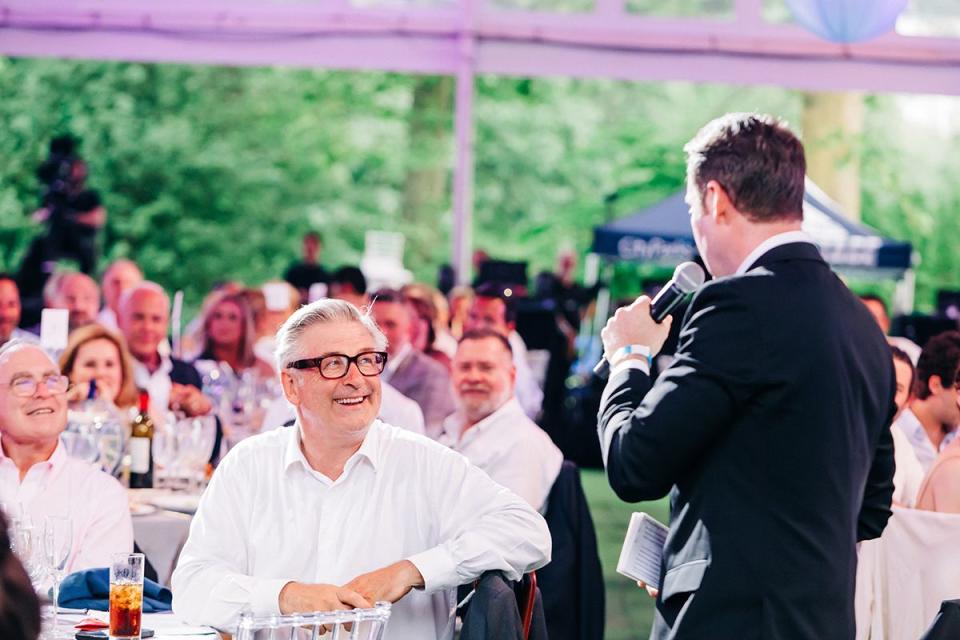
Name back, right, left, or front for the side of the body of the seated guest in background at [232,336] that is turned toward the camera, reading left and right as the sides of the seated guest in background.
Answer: front

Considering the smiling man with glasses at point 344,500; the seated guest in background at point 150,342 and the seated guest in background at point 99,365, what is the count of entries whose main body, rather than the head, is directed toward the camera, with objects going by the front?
3

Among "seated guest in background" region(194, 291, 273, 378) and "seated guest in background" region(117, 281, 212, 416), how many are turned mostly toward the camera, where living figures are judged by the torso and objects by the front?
2

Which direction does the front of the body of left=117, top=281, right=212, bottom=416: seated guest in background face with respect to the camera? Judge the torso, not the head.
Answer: toward the camera

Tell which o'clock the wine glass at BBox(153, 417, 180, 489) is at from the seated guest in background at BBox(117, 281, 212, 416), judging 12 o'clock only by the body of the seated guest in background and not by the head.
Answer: The wine glass is roughly at 12 o'clock from the seated guest in background.

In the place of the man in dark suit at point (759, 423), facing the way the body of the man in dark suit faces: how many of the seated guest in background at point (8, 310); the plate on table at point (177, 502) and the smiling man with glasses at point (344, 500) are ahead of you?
3

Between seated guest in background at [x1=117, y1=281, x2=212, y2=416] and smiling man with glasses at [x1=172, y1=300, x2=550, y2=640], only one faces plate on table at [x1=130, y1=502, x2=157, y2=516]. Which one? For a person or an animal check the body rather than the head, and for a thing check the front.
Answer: the seated guest in background

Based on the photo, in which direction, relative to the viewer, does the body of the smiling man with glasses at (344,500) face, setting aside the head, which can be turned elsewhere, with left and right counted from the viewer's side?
facing the viewer

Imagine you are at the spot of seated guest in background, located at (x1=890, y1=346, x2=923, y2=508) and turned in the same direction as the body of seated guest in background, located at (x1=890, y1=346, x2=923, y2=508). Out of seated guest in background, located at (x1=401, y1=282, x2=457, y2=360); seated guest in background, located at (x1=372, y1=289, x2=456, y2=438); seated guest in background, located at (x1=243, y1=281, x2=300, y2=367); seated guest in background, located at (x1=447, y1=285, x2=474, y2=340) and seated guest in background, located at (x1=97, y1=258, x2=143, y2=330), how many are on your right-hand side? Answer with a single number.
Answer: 5

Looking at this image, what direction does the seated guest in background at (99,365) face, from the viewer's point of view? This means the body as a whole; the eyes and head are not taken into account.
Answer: toward the camera

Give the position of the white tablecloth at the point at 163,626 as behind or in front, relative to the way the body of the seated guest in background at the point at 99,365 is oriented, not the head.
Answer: in front

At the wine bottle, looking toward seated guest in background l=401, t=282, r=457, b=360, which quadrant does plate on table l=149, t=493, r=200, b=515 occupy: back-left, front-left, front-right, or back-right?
back-right

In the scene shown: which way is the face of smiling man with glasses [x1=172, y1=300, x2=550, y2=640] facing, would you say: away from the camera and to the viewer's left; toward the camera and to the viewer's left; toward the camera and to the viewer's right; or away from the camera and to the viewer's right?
toward the camera and to the viewer's right

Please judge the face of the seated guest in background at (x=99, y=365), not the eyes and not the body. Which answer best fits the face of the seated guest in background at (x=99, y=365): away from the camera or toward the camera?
toward the camera

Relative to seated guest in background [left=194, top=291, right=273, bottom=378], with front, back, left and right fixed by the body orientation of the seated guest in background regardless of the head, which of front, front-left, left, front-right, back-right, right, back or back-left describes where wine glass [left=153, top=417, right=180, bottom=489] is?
front

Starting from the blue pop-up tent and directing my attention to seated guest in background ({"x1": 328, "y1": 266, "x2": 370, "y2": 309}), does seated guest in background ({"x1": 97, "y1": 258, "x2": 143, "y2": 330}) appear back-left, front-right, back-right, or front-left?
front-right

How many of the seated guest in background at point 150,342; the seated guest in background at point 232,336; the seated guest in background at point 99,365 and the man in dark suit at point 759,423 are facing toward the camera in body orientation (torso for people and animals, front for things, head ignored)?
3

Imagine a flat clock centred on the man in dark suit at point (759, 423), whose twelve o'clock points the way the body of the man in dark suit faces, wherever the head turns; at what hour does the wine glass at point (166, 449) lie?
The wine glass is roughly at 12 o'clock from the man in dark suit.
